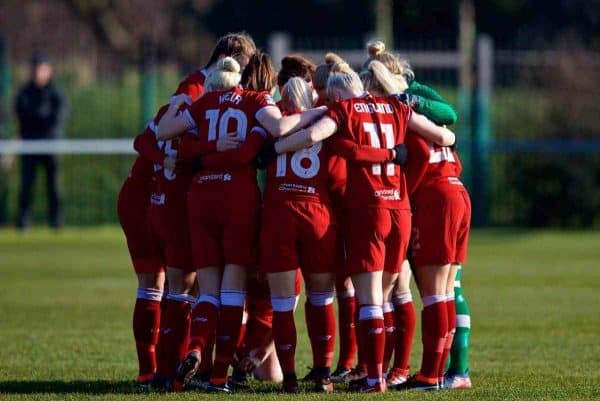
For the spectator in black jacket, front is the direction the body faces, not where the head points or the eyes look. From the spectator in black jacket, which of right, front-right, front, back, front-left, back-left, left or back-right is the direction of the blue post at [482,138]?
left

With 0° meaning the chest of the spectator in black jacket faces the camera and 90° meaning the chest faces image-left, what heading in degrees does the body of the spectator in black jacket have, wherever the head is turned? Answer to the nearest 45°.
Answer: approximately 0°
